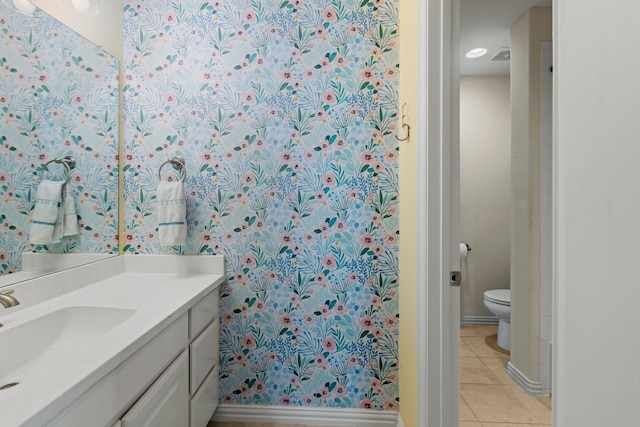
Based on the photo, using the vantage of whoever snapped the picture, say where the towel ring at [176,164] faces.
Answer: facing the viewer and to the left of the viewer

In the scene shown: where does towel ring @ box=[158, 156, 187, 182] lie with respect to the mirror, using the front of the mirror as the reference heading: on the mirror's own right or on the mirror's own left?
on the mirror's own left

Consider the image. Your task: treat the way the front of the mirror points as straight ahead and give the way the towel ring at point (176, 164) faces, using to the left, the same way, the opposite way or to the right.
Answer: to the right

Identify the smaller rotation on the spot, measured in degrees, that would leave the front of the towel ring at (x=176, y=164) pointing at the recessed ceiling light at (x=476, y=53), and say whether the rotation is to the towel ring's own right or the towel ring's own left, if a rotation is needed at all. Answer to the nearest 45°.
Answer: approximately 135° to the towel ring's own left

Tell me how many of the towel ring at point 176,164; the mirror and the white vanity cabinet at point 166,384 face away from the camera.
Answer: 0

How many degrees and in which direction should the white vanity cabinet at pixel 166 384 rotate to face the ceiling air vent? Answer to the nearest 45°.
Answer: approximately 45° to its left

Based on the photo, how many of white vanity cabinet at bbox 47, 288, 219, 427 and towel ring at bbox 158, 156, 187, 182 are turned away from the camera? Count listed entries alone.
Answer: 0

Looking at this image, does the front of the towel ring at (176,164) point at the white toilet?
no

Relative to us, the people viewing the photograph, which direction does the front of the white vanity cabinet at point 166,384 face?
facing the viewer and to the right of the viewer

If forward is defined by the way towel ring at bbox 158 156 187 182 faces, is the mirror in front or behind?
in front

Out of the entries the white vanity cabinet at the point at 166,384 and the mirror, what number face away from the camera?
0

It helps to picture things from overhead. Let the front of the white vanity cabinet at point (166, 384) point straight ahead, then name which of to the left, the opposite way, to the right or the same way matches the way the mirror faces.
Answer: the same way
